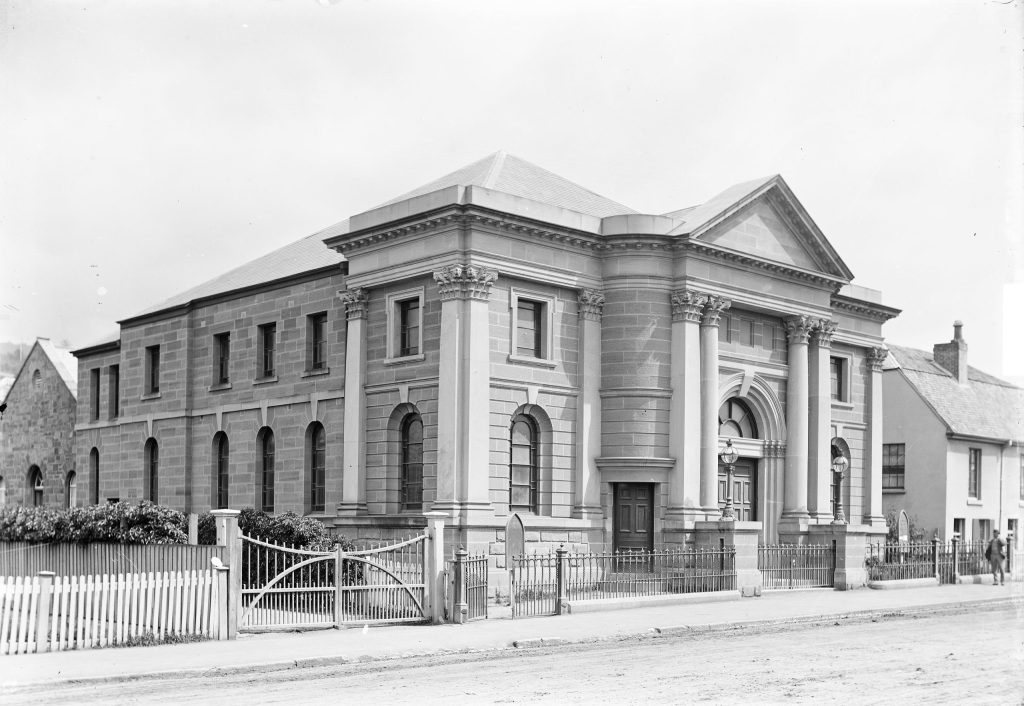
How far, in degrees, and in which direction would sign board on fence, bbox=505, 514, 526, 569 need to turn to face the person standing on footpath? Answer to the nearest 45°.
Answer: approximately 90° to its left

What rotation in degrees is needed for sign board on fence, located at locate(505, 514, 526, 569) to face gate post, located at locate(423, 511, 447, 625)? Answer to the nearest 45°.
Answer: approximately 45° to its right

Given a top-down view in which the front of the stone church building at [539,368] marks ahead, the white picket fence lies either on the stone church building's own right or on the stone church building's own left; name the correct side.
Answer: on the stone church building's own right

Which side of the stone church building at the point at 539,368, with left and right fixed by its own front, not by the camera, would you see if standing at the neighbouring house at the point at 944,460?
left

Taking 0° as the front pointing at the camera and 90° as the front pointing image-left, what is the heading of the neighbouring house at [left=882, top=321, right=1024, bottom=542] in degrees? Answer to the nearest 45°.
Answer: approximately 315°

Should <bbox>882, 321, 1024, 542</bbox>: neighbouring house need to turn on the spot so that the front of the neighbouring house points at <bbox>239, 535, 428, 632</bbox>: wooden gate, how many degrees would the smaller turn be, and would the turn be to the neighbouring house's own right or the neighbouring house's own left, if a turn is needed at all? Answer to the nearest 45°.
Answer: approximately 45° to the neighbouring house's own right

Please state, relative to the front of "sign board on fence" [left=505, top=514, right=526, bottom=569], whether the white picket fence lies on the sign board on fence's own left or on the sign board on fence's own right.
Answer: on the sign board on fence's own right
